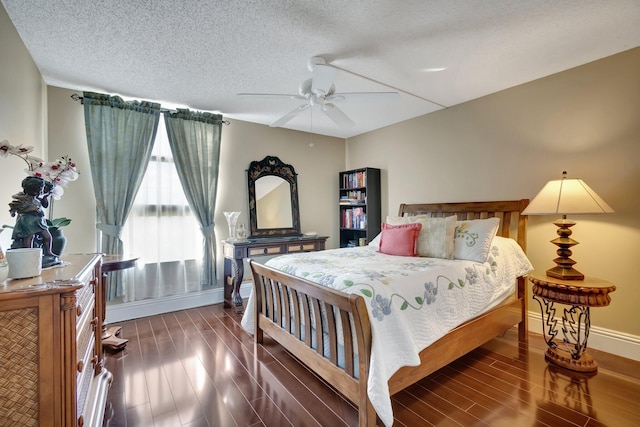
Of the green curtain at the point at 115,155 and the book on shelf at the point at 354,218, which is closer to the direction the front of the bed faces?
the green curtain

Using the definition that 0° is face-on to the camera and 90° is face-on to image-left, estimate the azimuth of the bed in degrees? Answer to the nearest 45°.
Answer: approximately 45°

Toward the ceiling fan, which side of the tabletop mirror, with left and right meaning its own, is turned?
front

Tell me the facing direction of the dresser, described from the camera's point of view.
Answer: facing to the right of the viewer

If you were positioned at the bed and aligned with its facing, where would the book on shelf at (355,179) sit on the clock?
The book on shelf is roughly at 4 o'clock from the bed.

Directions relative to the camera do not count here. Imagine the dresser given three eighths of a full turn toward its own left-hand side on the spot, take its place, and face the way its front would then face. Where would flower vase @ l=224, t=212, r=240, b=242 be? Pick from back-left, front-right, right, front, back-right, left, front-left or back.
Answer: right

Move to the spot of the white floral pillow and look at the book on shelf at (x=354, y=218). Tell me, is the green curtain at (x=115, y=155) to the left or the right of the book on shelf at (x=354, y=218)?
left

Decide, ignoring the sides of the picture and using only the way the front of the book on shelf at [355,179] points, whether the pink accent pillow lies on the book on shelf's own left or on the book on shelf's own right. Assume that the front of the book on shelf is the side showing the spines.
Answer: on the book on shelf's own left

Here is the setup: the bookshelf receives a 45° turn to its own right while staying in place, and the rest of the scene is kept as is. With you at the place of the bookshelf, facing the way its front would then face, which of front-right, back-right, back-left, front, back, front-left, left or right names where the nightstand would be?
back-left
